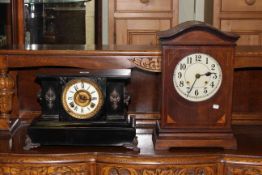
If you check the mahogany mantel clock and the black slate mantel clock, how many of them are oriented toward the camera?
2

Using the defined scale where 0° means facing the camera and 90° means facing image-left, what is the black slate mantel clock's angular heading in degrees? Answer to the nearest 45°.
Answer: approximately 0°
